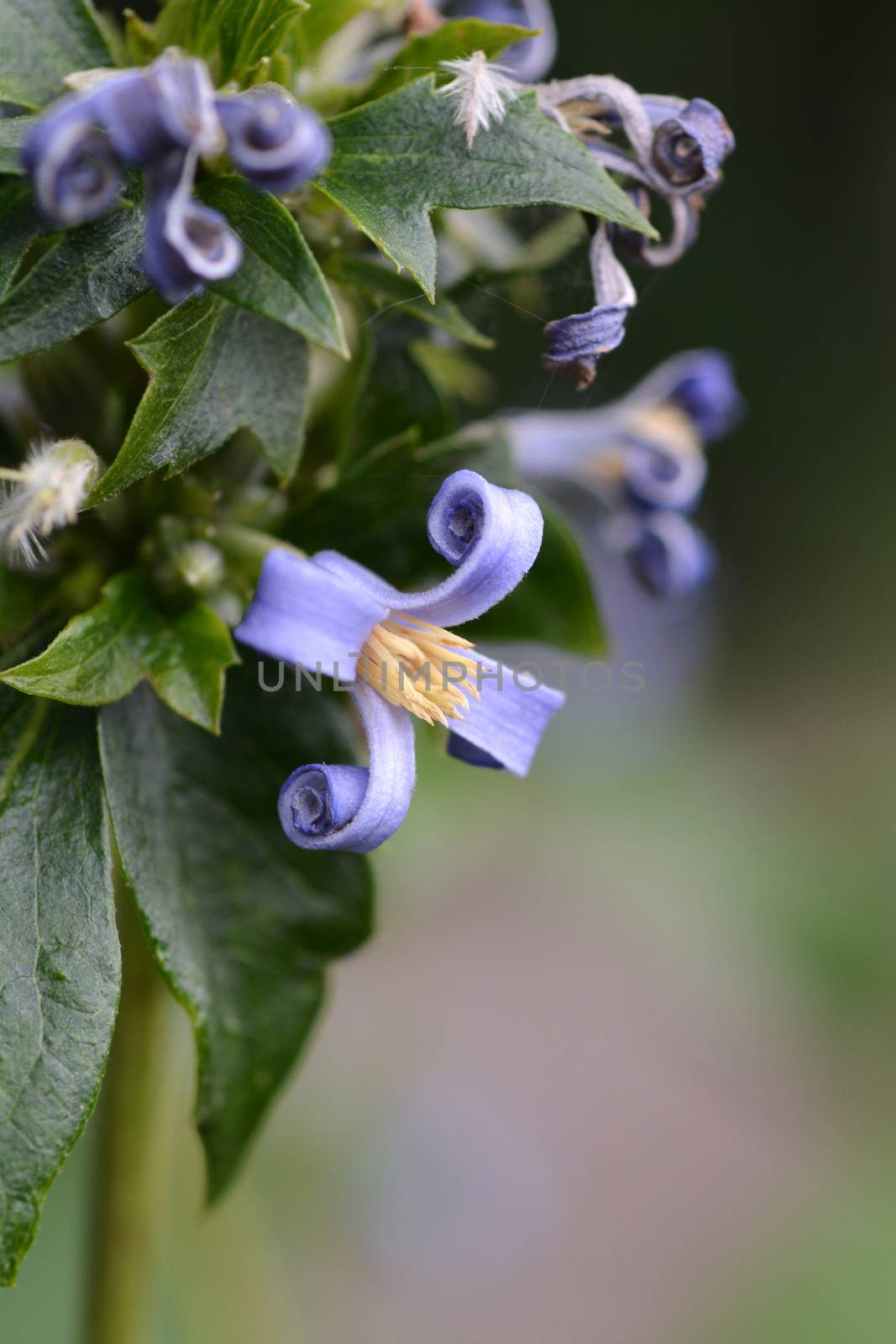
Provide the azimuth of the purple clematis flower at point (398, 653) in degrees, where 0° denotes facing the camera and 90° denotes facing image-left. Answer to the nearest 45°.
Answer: approximately 315°

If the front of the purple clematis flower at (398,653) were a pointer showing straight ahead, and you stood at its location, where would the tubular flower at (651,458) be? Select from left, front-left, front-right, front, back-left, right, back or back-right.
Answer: back-left
